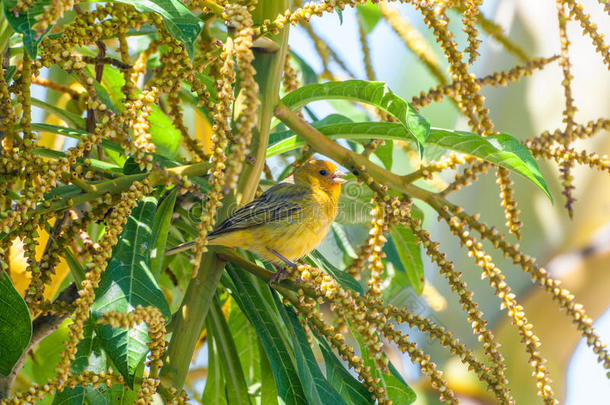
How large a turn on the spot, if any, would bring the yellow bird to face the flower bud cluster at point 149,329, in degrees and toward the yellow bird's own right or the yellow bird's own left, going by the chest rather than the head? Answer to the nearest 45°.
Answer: approximately 90° to the yellow bird's own right

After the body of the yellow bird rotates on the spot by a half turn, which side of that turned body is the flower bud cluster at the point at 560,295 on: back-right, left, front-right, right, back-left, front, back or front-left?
back-left

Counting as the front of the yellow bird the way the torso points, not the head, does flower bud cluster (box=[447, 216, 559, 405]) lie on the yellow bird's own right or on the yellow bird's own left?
on the yellow bird's own left

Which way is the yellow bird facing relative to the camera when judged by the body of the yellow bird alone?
to the viewer's right
